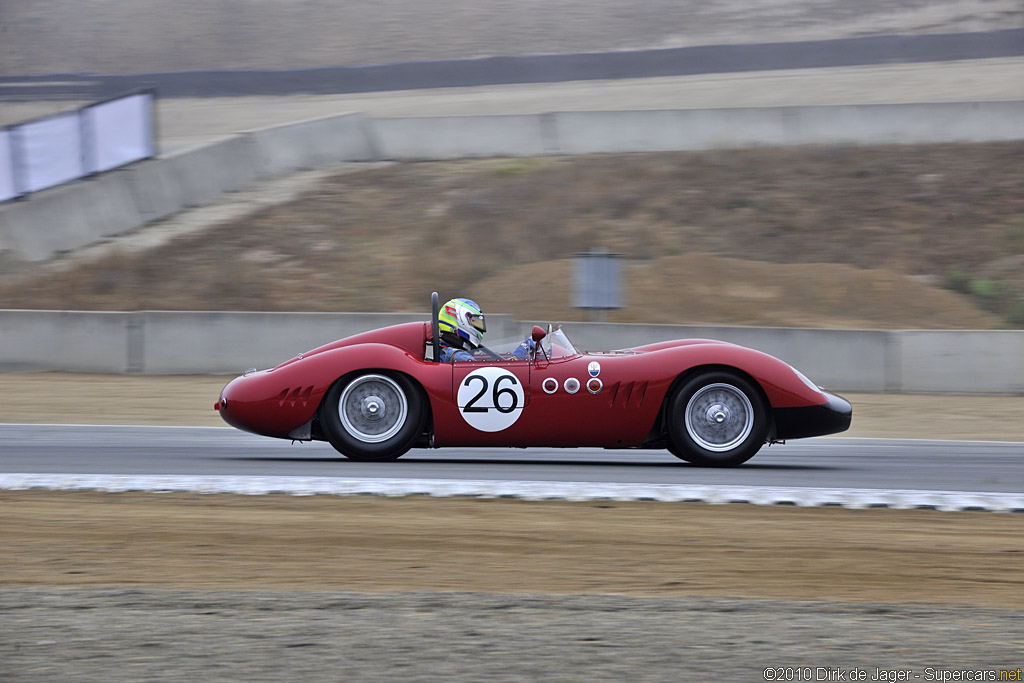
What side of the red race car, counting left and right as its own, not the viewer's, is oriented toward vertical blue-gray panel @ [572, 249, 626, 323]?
left

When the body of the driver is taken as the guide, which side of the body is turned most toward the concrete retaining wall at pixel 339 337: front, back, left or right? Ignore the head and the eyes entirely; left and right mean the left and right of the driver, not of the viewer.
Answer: left

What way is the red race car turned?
to the viewer's right

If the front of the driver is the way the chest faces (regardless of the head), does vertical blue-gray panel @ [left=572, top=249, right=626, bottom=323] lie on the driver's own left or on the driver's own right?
on the driver's own left

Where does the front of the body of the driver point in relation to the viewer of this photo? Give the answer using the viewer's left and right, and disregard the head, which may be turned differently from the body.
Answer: facing to the right of the viewer

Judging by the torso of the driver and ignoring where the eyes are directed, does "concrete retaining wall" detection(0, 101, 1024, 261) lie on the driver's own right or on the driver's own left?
on the driver's own left

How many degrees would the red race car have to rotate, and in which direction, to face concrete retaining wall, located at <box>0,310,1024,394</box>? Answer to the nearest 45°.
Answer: approximately 90° to its left

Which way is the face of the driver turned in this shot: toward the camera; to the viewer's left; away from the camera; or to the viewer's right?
to the viewer's right

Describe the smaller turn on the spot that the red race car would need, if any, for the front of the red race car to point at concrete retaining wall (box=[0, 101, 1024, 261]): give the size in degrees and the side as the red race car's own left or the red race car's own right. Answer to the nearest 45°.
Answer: approximately 90° to the red race car's own left
